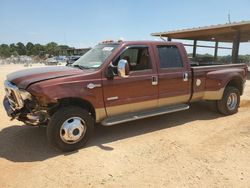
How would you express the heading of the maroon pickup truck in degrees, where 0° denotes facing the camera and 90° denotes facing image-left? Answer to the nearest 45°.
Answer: approximately 45°
